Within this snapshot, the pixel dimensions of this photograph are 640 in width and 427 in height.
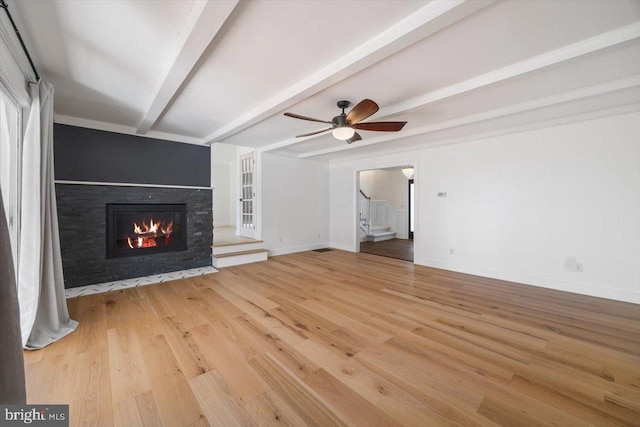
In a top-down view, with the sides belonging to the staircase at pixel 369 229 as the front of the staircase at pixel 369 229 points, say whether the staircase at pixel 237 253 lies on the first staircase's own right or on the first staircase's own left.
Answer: on the first staircase's own right

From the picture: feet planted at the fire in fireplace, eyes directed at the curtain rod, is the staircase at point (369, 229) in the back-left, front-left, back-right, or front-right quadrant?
back-left

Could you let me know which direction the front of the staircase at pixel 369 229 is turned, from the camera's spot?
facing the viewer and to the right of the viewer

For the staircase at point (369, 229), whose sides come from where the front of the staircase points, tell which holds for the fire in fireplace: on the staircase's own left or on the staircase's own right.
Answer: on the staircase's own right

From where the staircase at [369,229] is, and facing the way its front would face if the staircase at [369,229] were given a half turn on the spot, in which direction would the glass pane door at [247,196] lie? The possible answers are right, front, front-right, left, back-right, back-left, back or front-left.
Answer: left

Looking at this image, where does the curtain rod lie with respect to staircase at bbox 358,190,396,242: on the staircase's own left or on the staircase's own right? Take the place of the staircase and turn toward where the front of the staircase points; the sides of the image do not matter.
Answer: on the staircase's own right
